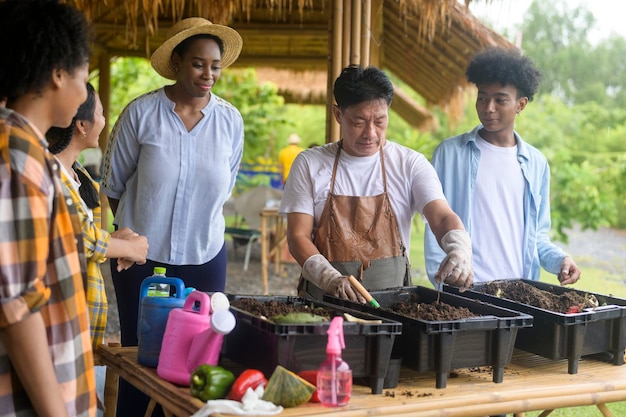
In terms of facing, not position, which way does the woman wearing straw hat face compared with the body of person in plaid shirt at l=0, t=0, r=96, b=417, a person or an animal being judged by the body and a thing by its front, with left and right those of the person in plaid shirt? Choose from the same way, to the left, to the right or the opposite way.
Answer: to the right

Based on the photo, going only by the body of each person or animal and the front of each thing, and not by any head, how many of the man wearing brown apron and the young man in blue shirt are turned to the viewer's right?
0

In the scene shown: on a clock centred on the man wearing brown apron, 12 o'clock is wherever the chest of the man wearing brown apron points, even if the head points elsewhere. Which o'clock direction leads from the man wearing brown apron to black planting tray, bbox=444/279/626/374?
The black planting tray is roughly at 10 o'clock from the man wearing brown apron.

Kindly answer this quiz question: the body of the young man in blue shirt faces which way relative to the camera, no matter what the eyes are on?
toward the camera

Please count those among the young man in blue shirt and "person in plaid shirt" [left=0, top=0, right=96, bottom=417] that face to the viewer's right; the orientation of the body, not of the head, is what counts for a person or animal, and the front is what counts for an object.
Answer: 1

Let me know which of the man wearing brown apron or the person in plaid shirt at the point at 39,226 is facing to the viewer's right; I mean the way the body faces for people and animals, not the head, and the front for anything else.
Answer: the person in plaid shirt

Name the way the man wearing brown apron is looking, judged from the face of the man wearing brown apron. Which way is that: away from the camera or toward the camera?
toward the camera

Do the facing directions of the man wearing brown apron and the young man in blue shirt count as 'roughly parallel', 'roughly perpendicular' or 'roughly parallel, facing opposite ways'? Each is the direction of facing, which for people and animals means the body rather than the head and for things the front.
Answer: roughly parallel

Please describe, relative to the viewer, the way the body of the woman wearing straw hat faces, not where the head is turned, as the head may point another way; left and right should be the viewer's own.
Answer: facing the viewer

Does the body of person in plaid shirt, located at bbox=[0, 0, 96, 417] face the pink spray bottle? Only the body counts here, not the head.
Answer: yes

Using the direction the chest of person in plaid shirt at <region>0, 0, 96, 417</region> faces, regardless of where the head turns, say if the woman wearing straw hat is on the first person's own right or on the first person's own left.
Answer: on the first person's own left

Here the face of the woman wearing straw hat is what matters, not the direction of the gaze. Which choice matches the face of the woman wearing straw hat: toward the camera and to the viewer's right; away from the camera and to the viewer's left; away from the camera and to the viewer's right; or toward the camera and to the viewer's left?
toward the camera and to the viewer's right

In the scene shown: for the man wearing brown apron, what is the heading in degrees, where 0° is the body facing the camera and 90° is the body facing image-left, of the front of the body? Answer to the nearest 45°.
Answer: approximately 0°

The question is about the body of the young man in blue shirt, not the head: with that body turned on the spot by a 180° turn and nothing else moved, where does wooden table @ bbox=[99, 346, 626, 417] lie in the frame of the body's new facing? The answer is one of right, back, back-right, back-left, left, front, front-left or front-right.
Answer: back

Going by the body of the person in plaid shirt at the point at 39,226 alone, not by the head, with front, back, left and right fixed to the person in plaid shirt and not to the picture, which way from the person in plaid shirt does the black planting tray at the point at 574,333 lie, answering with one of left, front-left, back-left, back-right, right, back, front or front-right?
front

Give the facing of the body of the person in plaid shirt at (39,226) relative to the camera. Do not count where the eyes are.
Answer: to the viewer's right

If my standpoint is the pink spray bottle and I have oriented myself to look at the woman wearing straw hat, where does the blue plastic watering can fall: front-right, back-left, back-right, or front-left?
front-left

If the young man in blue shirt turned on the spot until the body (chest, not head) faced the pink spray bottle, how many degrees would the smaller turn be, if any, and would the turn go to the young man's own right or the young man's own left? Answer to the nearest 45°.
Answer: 0° — they already face it
